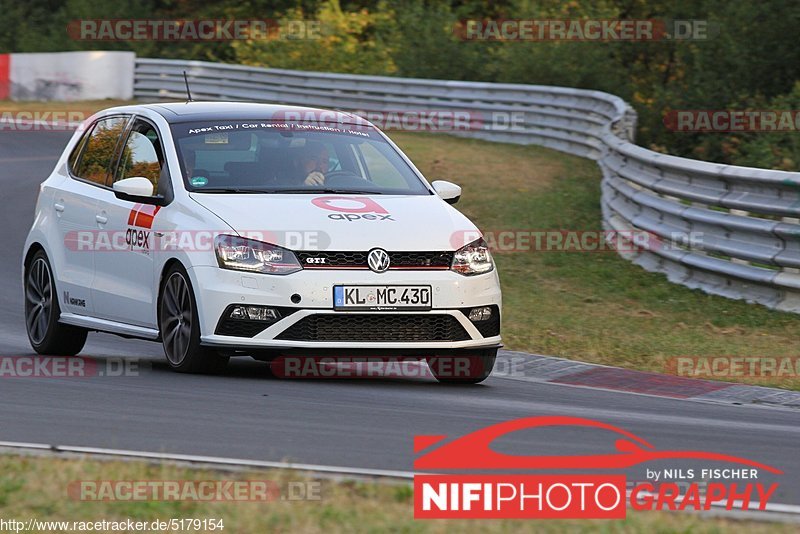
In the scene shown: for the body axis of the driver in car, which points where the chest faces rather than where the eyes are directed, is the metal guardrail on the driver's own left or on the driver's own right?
on the driver's own left

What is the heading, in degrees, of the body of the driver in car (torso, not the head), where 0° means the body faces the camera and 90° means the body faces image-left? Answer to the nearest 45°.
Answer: approximately 315°
